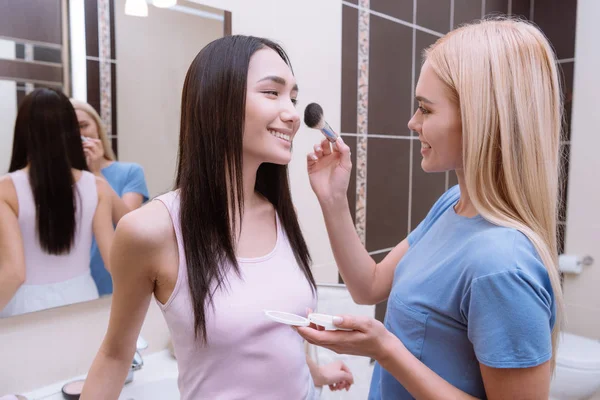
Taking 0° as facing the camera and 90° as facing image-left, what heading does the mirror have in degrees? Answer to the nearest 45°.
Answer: approximately 315°

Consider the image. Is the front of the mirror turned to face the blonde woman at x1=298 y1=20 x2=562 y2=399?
yes

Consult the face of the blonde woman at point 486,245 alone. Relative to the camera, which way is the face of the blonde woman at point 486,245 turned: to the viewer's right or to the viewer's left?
to the viewer's left
